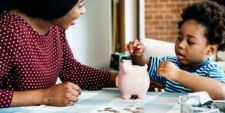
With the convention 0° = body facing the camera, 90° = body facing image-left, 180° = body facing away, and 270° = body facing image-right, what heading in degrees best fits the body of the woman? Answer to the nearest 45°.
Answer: approximately 315°

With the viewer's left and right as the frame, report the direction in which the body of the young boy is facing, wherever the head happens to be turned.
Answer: facing the viewer and to the left of the viewer

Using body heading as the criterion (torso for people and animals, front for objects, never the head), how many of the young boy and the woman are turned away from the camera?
0

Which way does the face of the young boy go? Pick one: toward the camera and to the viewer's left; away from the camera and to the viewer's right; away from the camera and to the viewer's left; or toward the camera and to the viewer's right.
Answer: toward the camera and to the viewer's left

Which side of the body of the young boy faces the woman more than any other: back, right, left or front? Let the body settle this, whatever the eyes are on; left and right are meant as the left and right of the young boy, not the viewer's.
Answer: front

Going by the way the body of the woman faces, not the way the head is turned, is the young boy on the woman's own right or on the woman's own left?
on the woman's own left
